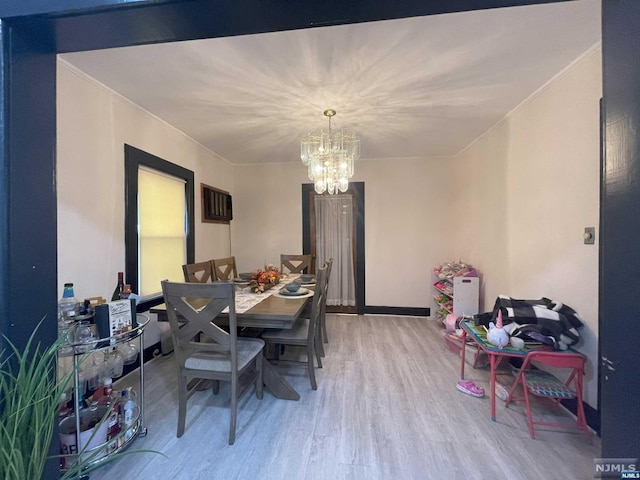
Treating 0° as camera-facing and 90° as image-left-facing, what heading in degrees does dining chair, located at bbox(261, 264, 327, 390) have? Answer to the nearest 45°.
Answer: approximately 90°

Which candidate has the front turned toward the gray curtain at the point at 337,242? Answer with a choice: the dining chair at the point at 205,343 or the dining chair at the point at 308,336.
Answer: the dining chair at the point at 205,343

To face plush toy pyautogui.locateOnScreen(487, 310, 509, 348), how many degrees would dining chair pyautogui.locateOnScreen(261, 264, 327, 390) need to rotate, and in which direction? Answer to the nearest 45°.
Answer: approximately 180°

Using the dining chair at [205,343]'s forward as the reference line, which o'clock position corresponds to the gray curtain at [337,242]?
The gray curtain is roughly at 12 o'clock from the dining chair.

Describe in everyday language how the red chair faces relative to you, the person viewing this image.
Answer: facing away from the viewer and to the left of the viewer

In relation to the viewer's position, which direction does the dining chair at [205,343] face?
facing away from the viewer and to the right of the viewer

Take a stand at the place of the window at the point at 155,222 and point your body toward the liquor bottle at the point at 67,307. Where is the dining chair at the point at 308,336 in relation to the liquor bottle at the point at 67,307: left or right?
left

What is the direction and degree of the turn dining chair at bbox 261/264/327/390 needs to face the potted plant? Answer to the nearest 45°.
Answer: approximately 45° to its left
